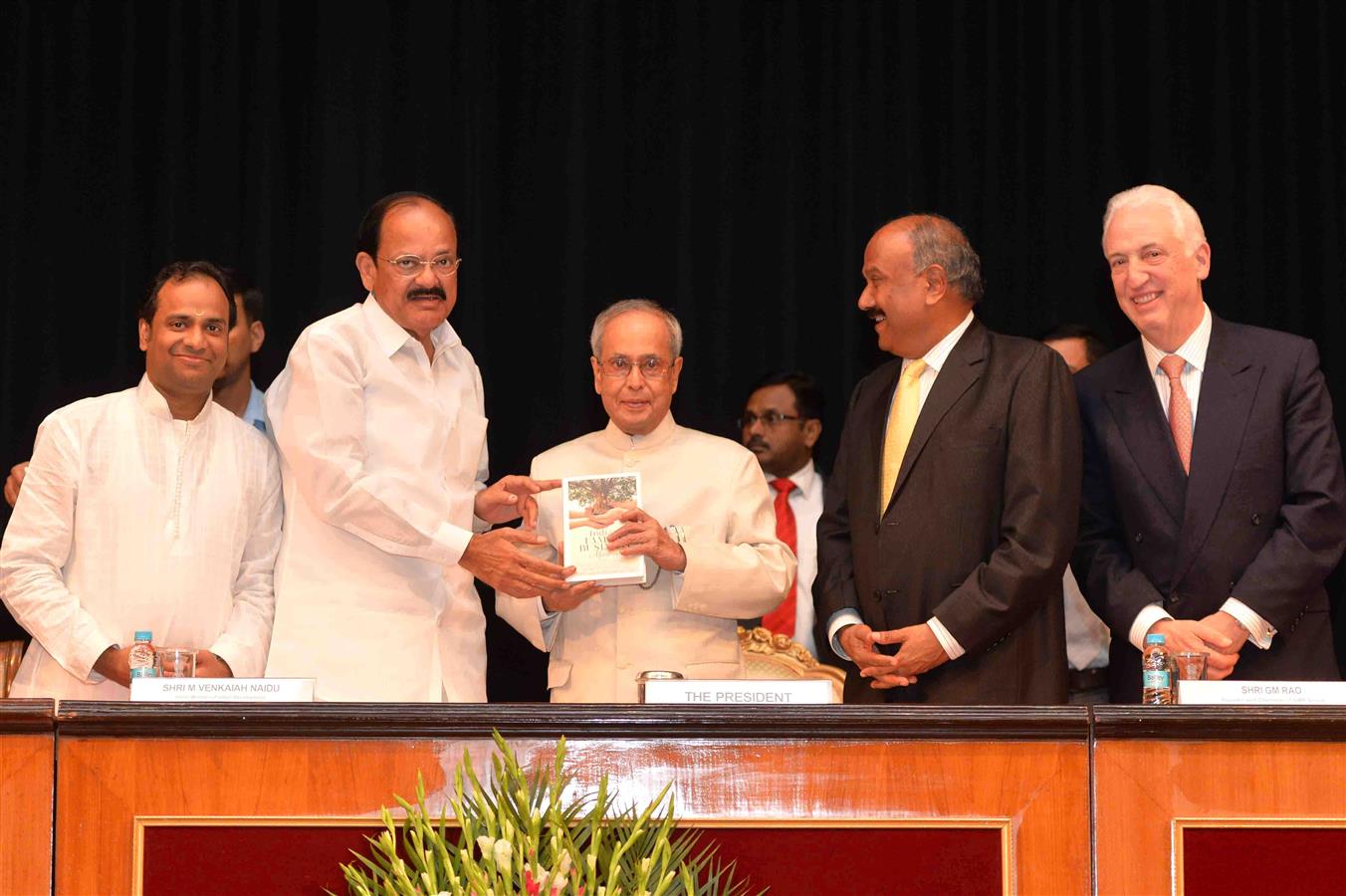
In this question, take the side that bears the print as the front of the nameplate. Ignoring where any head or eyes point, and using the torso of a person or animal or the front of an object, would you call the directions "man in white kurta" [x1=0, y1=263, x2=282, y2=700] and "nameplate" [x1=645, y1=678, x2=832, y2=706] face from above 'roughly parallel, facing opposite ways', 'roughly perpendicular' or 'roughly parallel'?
roughly parallel

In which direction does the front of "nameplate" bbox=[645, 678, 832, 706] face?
toward the camera

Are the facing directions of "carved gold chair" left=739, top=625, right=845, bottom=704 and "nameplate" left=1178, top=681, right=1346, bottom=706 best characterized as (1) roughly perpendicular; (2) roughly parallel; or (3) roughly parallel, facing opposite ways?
roughly parallel

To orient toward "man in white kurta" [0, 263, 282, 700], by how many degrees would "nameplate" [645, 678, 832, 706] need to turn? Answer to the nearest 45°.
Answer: approximately 135° to its right

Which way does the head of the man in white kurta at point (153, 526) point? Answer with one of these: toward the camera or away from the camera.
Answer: toward the camera

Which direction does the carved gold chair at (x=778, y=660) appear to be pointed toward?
toward the camera

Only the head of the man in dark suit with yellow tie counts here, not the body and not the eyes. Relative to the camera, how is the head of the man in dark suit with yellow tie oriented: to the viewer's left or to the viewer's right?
to the viewer's left

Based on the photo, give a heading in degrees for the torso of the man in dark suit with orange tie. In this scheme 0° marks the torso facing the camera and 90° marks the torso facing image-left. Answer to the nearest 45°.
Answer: approximately 45°

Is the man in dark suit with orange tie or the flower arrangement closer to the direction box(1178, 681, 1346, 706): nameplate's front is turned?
the flower arrangement

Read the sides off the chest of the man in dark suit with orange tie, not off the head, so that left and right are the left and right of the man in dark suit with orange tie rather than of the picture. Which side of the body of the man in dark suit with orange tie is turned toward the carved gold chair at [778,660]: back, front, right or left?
right

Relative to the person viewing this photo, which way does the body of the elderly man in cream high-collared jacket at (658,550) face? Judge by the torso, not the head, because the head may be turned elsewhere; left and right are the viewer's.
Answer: facing the viewer
